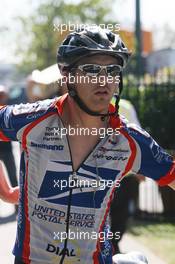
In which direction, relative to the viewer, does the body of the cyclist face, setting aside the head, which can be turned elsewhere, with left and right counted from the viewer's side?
facing the viewer

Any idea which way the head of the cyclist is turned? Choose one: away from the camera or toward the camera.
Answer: toward the camera
